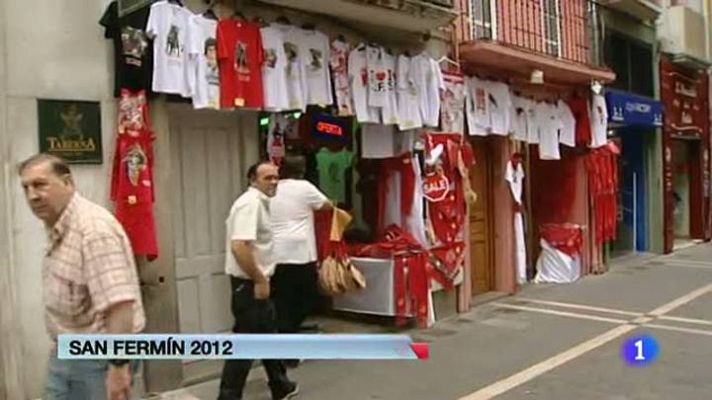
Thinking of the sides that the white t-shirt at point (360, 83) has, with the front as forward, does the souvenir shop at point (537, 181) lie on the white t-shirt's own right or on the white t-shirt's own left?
on the white t-shirt's own left

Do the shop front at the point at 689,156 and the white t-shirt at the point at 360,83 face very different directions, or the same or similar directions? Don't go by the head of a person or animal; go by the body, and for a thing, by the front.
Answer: same or similar directions

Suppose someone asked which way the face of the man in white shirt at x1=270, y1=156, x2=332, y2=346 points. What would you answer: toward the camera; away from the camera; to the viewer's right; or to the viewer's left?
away from the camera

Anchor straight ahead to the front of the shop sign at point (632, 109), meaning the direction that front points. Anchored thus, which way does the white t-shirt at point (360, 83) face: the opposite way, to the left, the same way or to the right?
the same way

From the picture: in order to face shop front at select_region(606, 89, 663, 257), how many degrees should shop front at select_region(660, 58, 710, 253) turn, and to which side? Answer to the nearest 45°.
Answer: approximately 90° to its right

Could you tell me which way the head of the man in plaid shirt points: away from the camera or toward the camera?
toward the camera

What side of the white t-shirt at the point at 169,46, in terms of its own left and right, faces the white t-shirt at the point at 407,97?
left

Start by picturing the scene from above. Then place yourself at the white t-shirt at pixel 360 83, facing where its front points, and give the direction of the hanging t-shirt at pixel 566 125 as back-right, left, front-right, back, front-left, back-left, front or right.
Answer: left

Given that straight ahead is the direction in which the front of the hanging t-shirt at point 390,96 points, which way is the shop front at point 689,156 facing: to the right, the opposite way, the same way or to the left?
the same way

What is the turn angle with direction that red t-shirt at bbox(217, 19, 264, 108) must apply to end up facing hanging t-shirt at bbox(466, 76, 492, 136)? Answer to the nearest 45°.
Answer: approximately 90° to its left

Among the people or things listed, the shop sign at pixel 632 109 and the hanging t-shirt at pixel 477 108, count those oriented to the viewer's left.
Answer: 0

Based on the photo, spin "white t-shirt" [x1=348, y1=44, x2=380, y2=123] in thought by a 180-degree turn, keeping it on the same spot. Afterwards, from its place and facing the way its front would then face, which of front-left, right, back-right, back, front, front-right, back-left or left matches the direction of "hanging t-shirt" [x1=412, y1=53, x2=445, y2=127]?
right

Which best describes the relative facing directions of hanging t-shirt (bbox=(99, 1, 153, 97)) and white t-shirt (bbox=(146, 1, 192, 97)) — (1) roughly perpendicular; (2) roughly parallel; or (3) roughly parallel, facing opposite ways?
roughly parallel

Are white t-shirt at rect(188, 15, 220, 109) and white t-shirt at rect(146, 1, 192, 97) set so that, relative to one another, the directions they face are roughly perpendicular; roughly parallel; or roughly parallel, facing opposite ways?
roughly parallel

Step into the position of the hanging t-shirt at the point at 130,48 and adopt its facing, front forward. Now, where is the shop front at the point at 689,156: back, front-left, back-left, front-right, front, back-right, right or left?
left

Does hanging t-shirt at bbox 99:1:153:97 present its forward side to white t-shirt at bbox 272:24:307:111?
no

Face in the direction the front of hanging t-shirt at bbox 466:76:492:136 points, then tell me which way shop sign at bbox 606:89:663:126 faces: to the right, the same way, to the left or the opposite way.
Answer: the same way

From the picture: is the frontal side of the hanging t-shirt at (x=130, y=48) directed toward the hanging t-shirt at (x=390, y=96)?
no

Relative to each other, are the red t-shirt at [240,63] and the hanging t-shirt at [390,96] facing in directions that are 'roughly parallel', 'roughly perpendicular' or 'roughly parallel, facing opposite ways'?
roughly parallel

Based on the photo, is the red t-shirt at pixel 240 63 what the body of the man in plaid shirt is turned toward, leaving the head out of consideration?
no

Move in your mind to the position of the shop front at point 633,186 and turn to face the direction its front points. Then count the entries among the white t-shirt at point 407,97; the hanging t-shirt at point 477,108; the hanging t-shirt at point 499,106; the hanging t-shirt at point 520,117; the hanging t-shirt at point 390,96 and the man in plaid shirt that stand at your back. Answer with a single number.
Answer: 0
